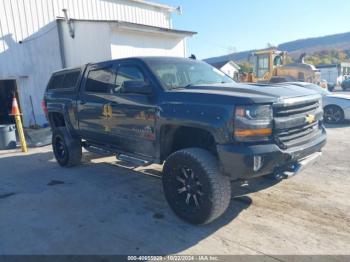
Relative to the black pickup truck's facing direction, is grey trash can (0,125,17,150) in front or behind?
behind

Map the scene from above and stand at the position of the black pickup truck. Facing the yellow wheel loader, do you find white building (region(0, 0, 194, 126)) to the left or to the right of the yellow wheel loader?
left

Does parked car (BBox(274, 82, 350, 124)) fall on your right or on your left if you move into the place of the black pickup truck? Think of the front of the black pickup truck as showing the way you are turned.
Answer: on your left

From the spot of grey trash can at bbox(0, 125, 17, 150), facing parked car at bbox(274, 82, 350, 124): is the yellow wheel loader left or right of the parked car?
left

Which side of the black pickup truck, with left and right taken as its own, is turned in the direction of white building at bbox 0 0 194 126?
back
